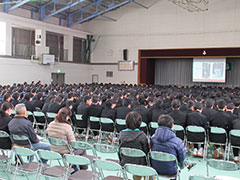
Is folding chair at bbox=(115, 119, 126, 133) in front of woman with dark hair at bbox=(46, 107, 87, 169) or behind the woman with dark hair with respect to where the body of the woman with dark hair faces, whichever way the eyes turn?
in front

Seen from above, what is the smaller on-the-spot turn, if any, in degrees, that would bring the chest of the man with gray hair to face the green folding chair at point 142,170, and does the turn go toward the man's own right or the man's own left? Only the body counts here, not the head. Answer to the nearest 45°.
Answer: approximately 90° to the man's own right

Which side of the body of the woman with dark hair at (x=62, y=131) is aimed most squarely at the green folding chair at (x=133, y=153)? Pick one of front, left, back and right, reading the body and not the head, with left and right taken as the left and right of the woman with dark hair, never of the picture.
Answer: right

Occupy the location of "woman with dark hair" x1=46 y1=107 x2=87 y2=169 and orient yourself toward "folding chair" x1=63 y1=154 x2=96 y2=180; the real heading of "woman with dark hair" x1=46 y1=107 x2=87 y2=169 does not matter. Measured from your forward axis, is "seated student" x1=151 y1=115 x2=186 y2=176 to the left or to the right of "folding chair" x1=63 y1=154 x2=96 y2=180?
left

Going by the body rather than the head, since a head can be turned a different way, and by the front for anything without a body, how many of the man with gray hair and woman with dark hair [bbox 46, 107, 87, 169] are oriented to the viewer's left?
0

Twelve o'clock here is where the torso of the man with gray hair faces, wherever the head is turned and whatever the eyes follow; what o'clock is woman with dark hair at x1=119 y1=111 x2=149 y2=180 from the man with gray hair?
The woman with dark hair is roughly at 3 o'clock from the man with gray hair.

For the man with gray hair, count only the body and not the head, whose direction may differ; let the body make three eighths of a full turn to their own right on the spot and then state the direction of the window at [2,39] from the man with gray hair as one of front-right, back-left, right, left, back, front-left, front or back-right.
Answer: back

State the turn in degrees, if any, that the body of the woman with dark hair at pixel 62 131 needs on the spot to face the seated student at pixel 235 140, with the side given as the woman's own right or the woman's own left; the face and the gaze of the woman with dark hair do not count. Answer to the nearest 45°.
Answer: approximately 45° to the woman's own right

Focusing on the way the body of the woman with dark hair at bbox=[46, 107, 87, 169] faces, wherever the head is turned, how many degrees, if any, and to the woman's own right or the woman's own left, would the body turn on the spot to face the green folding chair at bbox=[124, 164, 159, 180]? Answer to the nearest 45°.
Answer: approximately 90° to the woman's own right

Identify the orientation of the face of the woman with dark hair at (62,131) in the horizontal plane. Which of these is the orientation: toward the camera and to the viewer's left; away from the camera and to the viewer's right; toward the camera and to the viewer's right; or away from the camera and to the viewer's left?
away from the camera and to the viewer's right

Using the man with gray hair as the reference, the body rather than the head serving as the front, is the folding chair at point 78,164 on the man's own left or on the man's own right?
on the man's own right

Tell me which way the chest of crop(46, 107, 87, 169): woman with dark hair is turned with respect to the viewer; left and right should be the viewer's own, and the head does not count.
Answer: facing away from the viewer and to the right of the viewer

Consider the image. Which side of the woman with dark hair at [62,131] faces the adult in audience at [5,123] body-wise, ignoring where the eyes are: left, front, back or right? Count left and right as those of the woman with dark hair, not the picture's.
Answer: left

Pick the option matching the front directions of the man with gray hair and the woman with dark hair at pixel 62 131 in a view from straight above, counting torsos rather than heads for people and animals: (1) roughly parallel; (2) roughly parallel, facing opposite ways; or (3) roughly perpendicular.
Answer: roughly parallel

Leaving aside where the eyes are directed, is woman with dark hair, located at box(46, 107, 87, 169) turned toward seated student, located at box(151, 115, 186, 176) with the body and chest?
no

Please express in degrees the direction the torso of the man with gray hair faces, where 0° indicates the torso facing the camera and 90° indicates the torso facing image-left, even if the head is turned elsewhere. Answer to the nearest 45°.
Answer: approximately 225°
